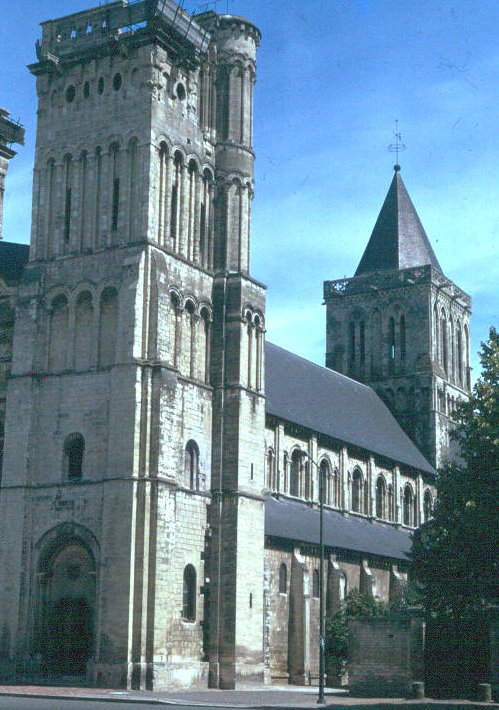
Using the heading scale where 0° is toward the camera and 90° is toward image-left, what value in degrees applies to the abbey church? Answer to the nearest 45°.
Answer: approximately 45°

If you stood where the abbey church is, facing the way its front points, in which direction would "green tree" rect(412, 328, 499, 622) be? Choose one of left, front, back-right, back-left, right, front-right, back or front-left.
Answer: left
